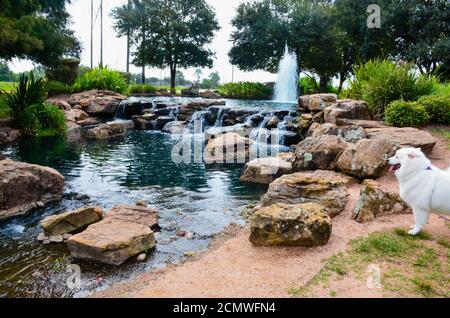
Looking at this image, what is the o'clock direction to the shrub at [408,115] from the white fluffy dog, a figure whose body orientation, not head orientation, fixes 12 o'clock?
The shrub is roughly at 3 o'clock from the white fluffy dog.

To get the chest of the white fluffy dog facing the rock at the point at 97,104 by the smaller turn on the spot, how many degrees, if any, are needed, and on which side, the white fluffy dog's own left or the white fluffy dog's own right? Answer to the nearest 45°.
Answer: approximately 45° to the white fluffy dog's own right

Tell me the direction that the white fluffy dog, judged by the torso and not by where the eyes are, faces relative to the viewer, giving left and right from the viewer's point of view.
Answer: facing to the left of the viewer
